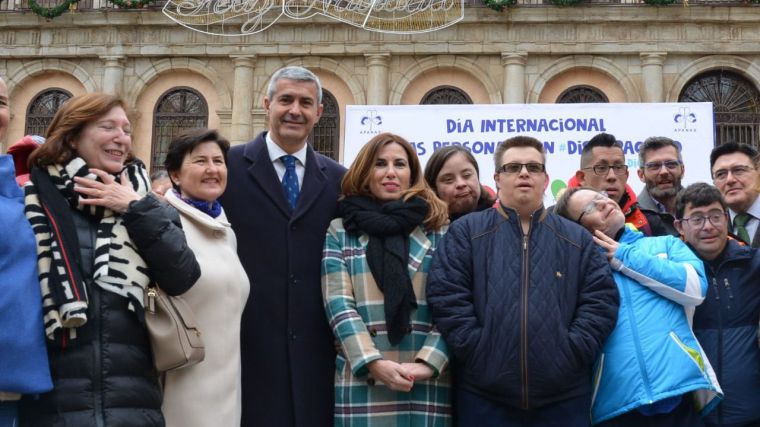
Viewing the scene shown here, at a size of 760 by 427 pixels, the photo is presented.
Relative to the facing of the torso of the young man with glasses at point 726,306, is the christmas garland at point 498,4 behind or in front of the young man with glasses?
behind

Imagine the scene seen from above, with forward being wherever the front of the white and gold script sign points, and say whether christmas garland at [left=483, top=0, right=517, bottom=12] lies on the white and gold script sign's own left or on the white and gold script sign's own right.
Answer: on the white and gold script sign's own left

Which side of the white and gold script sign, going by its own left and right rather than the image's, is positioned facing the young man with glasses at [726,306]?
front

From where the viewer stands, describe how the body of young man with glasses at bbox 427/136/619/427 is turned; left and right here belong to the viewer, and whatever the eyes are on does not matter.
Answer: facing the viewer

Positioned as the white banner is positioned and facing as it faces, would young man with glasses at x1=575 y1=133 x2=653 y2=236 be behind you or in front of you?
in front

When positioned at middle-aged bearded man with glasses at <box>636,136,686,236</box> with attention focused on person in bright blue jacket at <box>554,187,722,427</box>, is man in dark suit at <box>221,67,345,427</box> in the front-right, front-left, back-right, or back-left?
front-right

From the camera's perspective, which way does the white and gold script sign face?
toward the camera

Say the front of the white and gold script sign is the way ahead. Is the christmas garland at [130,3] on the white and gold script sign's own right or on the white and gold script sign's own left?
on the white and gold script sign's own right

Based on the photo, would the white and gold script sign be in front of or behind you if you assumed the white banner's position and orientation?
behind

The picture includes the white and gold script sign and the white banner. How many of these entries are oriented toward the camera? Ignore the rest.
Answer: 2

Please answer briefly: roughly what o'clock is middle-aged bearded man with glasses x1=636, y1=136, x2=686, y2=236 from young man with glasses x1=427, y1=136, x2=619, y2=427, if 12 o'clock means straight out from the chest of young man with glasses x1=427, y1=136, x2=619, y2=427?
middle-aged bearded man with glasses x1=636, y1=136, x2=686, y2=236 is roughly at 7 o'clock from young man with glasses x1=427, y1=136, x2=619, y2=427.

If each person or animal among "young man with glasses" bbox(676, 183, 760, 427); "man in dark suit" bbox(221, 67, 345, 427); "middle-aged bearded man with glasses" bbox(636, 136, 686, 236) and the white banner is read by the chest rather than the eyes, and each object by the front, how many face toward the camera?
4

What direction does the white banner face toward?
toward the camera

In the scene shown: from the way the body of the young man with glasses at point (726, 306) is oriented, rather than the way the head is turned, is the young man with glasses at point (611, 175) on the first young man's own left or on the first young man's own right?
on the first young man's own right
